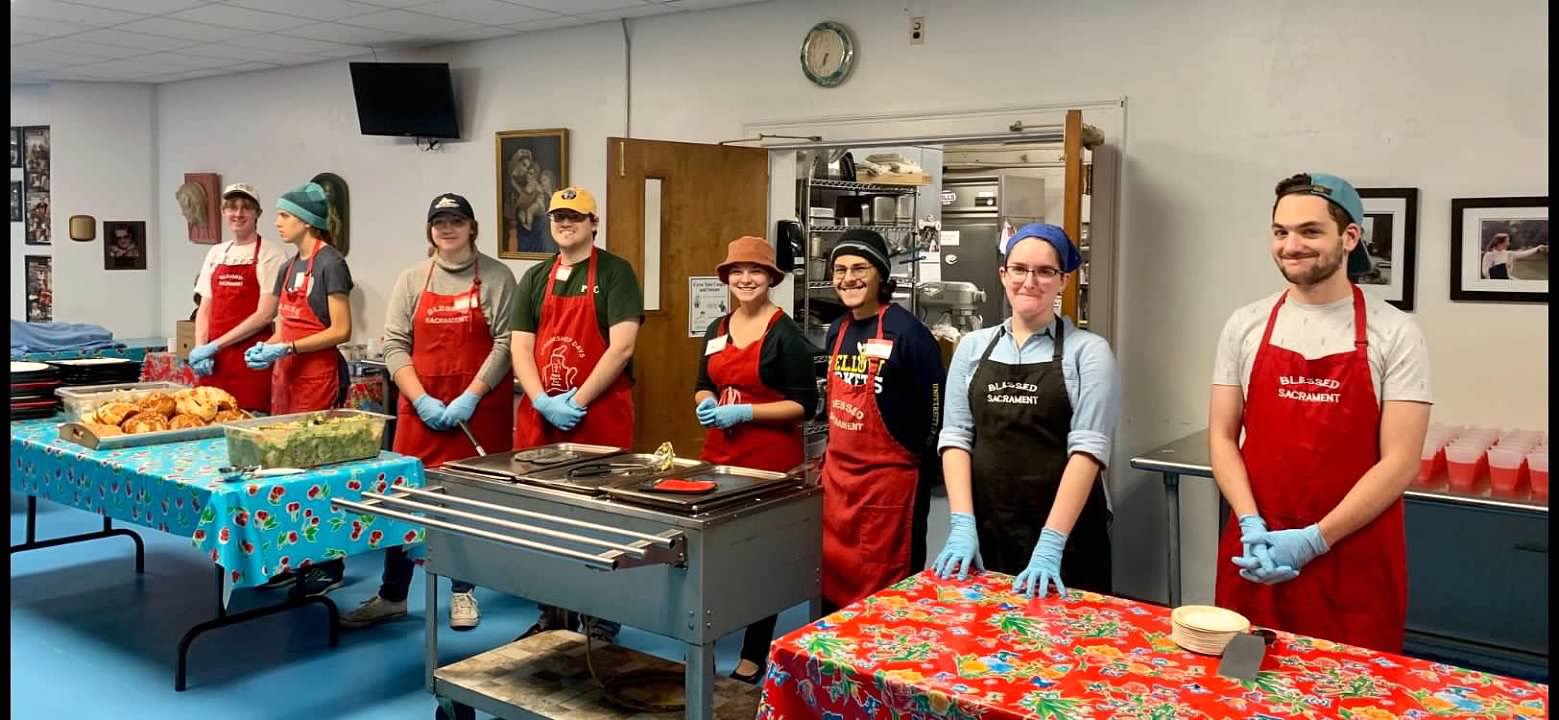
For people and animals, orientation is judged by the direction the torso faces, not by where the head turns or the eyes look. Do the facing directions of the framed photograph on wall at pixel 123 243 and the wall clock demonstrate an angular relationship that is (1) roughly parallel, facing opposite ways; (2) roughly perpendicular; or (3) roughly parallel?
roughly perpendicular

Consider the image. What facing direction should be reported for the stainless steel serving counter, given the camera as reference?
facing the viewer

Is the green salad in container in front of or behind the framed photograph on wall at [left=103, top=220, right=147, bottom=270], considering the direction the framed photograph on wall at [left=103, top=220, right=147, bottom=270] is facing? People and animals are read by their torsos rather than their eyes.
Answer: in front

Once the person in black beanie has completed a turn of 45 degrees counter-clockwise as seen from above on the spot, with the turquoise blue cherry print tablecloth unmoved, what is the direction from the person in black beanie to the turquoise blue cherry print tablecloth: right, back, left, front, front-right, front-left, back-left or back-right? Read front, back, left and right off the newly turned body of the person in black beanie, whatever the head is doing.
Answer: right

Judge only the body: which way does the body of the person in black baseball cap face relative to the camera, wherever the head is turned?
toward the camera

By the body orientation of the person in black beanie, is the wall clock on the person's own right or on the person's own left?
on the person's own right

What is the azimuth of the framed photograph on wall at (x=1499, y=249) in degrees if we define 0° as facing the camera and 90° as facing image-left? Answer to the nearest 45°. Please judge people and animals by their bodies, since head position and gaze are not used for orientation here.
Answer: approximately 0°

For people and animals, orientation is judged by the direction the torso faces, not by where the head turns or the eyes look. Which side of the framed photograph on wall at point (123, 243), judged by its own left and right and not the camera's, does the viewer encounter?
front

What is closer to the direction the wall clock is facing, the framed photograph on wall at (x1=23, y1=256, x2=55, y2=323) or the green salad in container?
the green salad in container

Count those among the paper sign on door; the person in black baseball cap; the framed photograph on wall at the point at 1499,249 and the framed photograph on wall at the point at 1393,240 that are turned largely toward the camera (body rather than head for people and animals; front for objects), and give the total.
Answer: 4

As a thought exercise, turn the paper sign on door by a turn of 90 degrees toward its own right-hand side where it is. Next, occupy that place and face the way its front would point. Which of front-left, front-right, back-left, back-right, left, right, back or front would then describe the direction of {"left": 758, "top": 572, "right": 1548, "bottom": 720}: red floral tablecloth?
left

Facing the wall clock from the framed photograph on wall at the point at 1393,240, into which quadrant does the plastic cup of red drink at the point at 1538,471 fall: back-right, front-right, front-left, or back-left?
back-left

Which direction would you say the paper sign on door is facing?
toward the camera

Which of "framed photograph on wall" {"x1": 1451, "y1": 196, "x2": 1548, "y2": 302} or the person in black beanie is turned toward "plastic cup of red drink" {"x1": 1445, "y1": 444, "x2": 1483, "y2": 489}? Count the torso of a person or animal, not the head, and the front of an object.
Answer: the framed photograph on wall

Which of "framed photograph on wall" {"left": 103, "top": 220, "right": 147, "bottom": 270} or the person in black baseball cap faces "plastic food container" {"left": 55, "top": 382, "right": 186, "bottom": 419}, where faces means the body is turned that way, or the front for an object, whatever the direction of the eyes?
the framed photograph on wall

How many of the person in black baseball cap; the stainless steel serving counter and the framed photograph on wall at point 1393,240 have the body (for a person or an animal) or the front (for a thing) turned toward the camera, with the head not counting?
3

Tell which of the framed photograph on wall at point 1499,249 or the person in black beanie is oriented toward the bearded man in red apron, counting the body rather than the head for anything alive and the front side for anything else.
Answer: the framed photograph on wall

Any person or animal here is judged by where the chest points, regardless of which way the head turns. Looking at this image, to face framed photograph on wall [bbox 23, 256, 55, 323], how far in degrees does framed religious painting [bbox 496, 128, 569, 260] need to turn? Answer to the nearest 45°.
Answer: approximately 90° to its right
